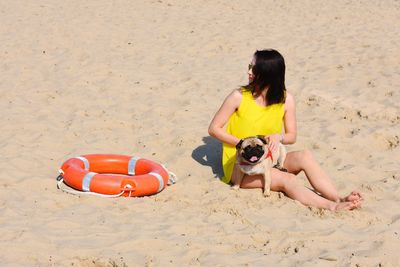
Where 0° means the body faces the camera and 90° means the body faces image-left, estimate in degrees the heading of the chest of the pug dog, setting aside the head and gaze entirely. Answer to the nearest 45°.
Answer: approximately 45°

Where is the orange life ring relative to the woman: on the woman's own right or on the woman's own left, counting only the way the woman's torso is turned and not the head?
on the woman's own right

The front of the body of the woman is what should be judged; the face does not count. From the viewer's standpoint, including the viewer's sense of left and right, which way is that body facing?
facing the viewer and to the right of the viewer

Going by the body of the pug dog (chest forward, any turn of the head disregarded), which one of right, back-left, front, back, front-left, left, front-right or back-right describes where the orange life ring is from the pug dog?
front-right
